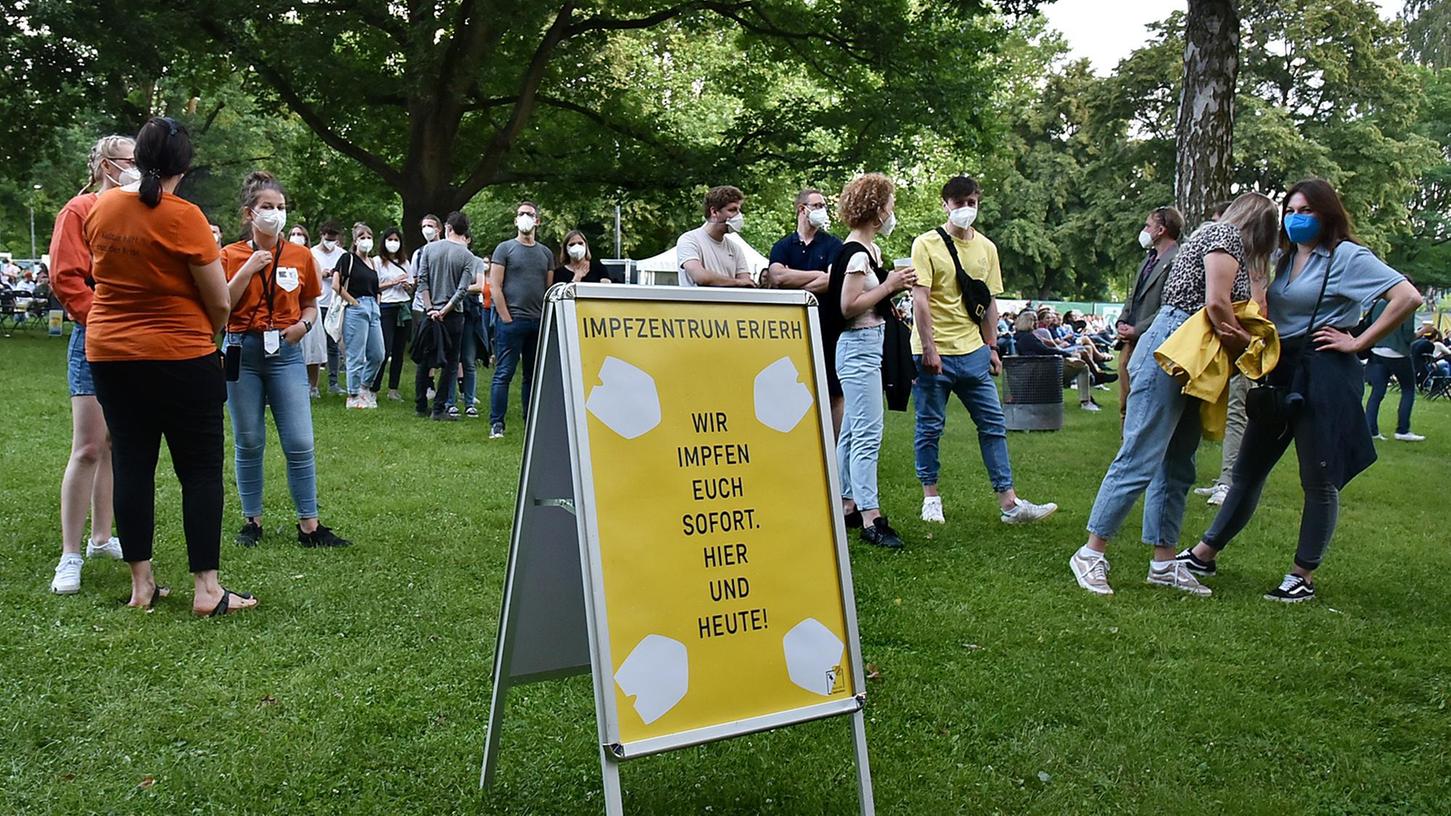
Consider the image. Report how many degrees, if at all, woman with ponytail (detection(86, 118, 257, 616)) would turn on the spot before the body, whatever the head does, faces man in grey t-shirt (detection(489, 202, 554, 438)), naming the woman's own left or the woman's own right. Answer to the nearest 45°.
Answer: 0° — they already face them

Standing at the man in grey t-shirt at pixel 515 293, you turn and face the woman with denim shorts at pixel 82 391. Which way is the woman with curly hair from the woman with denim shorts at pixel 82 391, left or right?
left

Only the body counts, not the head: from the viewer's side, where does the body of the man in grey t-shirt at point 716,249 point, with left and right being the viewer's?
facing the viewer and to the right of the viewer

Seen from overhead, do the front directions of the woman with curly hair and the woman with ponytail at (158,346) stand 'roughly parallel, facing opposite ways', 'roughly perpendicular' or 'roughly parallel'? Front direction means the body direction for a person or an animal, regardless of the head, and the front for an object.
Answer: roughly perpendicular

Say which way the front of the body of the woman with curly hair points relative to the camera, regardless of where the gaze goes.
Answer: to the viewer's right

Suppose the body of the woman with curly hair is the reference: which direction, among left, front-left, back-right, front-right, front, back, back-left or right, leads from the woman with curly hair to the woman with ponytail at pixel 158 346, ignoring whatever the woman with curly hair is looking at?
back-right

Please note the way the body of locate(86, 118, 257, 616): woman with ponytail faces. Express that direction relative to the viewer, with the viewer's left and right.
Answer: facing away from the viewer and to the right of the viewer

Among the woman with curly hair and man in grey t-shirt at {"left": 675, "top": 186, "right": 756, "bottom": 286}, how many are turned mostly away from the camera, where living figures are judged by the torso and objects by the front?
0

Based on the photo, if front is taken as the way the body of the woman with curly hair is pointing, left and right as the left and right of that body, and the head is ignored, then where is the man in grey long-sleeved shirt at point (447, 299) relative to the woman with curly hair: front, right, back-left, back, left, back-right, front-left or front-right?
back-left

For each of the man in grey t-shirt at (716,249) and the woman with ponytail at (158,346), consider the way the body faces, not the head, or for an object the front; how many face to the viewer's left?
0

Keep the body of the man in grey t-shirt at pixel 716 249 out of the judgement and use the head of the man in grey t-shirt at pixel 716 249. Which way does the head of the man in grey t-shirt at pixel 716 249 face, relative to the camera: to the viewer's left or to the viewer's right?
to the viewer's right

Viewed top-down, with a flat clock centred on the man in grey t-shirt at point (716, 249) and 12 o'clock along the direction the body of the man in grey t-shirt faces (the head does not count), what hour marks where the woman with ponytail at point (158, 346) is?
The woman with ponytail is roughly at 3 o'clock from the man in grey t-shirt.

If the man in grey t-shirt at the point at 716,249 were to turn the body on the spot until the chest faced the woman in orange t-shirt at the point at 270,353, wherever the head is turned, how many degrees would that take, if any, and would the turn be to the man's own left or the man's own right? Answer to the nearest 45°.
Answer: approximately 90° to the man's own right
